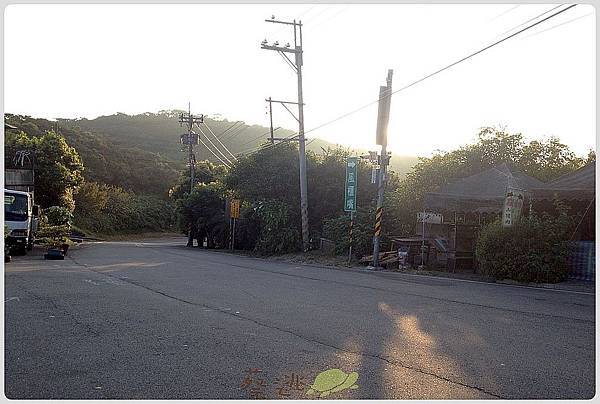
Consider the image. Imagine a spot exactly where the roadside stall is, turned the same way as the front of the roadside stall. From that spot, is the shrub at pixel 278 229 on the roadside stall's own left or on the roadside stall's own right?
on the roadside stall's own right

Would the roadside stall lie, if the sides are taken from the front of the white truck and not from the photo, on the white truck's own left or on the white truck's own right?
on the white truck's own left

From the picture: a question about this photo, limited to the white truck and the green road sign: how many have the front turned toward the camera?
2

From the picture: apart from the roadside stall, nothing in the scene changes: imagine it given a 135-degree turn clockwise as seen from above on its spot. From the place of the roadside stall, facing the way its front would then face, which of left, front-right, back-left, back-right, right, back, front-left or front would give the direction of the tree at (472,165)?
front

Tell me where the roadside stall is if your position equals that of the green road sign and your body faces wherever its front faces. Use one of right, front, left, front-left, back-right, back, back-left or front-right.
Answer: front-left

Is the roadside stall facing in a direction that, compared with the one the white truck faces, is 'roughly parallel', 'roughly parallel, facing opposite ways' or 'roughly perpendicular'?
roughly perpendicular

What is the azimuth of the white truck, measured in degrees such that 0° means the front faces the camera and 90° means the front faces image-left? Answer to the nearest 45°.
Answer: approximately 0°

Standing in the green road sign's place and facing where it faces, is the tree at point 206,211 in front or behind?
behind

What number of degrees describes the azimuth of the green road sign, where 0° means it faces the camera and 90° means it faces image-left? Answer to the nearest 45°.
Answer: approximately 0°

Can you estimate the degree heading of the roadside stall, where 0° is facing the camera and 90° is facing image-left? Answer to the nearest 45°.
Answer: approximately 45°

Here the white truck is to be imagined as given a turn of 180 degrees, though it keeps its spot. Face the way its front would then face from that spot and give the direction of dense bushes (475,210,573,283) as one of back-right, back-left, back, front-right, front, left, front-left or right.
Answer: back-right

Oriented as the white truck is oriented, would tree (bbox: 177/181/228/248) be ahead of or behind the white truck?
behind
